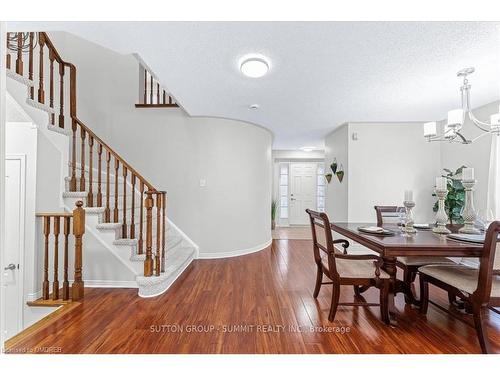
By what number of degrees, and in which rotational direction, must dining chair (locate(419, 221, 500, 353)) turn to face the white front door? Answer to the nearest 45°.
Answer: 0° — it already faces it

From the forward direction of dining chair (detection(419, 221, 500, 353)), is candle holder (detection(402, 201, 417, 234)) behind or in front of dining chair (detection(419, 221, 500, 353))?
in front

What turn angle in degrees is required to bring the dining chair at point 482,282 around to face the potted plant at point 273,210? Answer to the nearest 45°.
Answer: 0° — it already faces it

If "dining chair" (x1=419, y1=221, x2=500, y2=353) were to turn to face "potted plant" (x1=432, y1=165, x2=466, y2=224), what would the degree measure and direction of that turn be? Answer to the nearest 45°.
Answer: approximately 45° to its right

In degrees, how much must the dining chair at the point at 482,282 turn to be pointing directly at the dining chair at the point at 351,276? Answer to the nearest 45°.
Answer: approximately 45° to its left

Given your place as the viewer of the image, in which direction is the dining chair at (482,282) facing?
facing away from the viewer and to the left of the viewer
